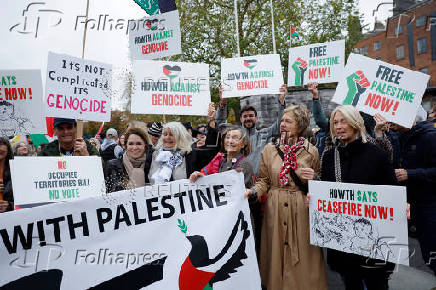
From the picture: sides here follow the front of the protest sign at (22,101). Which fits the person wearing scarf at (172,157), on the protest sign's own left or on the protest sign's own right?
on the protest sign's own left

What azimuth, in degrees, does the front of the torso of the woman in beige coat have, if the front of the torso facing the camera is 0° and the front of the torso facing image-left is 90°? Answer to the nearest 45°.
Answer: approximately 0°

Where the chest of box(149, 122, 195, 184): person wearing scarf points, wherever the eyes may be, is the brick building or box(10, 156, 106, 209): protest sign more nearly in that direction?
the protest sign

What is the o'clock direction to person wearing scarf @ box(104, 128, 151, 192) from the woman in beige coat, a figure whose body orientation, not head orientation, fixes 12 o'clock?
The person wearing scarf is roughly at 3 o'clock from the woman in beige coat.

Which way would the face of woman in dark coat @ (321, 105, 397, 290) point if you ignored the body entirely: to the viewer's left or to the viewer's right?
to the viewer's left

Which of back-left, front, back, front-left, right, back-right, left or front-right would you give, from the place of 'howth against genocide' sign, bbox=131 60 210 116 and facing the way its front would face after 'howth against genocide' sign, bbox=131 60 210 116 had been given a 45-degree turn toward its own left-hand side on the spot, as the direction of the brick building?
left

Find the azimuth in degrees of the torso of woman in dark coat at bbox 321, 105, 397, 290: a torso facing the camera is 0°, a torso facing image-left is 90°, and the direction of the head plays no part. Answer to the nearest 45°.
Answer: approximately 45°

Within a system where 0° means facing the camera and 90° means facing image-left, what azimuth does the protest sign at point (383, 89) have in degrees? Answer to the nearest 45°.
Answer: approximately 0°
